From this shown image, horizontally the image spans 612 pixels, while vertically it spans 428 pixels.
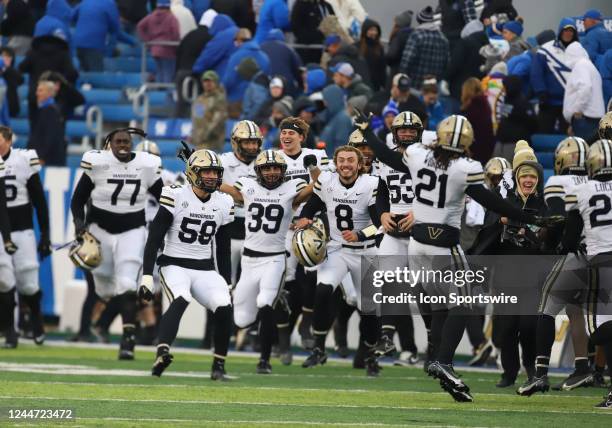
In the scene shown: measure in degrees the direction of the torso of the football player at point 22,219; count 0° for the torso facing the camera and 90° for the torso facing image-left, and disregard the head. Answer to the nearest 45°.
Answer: approximately 45°

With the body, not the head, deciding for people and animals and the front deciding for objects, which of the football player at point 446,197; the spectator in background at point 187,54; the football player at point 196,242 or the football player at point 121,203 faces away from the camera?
the football player at point 446,197

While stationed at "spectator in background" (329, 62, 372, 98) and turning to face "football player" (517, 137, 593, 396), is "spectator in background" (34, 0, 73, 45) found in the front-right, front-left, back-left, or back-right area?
back-right

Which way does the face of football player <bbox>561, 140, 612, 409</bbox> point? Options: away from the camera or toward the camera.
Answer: away from the camera

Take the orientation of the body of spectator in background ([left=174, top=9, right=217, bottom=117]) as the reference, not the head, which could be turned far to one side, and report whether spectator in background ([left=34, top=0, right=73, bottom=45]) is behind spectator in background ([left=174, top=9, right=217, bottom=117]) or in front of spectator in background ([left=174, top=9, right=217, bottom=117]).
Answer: behind

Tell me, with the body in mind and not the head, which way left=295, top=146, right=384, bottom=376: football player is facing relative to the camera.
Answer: toward the camera

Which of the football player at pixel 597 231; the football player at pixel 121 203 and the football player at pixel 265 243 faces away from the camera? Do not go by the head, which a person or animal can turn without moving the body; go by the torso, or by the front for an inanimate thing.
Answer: the football player at pixel 597 231

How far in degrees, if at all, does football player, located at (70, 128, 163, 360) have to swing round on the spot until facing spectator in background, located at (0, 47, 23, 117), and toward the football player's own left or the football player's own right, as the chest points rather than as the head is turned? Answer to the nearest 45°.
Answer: approximately 180°

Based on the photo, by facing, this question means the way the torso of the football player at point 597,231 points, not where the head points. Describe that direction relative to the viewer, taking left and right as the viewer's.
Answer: facing away from the viewer

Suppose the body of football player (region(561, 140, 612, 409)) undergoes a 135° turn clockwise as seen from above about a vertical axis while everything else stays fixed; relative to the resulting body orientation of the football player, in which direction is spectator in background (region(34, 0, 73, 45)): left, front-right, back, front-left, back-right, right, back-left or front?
back
